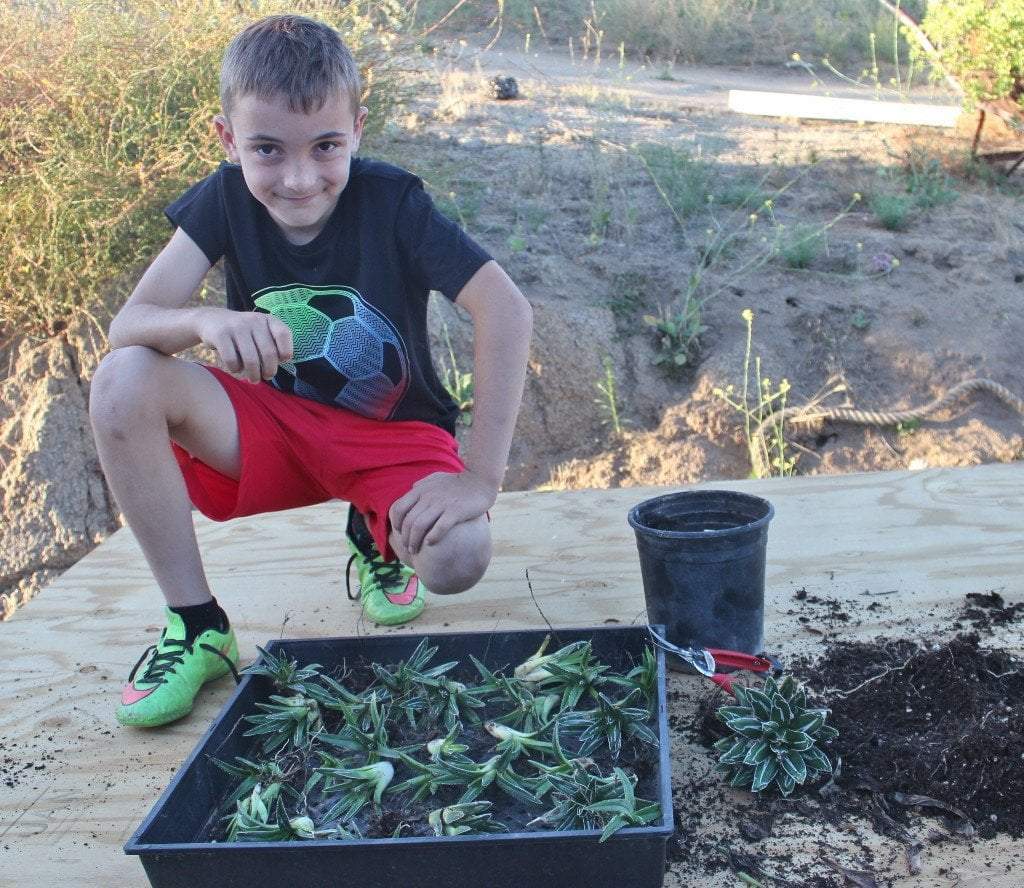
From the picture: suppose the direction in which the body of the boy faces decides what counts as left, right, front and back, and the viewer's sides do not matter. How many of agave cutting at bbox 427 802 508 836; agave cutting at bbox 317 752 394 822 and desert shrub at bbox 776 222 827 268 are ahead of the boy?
2

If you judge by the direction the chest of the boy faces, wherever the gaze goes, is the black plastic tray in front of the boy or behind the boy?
in front

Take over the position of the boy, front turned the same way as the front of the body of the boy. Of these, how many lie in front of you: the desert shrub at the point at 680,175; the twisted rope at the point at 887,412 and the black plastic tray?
1

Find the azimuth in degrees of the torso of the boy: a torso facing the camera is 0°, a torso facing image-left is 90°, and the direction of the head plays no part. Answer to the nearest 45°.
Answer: approximately 0°

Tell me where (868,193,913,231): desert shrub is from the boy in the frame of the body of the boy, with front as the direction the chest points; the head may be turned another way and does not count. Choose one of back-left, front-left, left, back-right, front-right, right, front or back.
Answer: back-left

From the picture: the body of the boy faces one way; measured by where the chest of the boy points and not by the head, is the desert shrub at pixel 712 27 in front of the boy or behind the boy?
behind

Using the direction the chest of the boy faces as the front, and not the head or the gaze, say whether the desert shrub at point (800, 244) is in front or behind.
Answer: behind

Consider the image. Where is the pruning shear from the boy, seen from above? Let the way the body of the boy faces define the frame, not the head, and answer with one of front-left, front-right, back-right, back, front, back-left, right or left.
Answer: front-left

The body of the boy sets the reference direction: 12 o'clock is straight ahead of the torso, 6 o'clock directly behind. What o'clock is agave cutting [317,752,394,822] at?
The agave cutting is roughly at 12 o'clock from the boy.

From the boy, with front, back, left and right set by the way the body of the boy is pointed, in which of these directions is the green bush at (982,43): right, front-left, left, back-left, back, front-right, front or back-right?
back-left

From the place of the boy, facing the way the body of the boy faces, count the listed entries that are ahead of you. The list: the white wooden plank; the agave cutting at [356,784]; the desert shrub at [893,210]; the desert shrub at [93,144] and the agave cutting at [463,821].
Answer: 2
